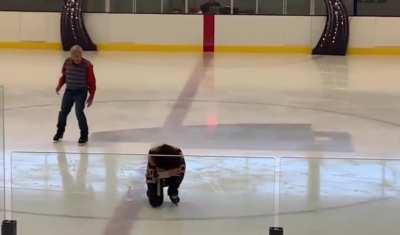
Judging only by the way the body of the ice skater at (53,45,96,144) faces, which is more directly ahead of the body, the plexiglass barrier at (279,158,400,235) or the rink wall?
the plexiglass barrier

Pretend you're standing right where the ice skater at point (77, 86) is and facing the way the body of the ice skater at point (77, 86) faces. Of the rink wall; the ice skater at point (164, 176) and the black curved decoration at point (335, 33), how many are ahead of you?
1

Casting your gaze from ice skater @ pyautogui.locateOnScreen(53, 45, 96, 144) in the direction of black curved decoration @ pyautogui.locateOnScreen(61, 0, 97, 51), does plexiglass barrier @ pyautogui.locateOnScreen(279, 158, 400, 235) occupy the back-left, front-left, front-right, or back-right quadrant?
back-right

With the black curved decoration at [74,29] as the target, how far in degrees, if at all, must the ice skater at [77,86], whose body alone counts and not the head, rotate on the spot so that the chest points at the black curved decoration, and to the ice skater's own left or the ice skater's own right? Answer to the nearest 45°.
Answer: approximately 180°

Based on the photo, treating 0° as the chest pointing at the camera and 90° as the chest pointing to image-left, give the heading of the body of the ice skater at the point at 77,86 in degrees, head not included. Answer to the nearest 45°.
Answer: approximately 0°

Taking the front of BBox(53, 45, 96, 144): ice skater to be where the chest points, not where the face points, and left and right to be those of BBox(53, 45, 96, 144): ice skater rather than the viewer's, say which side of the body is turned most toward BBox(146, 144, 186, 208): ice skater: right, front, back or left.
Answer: front

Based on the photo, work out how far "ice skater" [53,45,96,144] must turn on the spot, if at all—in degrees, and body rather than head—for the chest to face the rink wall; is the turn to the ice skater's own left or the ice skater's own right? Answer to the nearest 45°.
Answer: approximately 180°

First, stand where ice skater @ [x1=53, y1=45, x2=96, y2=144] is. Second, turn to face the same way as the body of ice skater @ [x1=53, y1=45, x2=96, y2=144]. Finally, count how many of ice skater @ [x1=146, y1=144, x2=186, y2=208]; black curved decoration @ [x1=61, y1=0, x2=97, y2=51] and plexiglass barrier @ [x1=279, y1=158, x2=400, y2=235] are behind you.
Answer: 1

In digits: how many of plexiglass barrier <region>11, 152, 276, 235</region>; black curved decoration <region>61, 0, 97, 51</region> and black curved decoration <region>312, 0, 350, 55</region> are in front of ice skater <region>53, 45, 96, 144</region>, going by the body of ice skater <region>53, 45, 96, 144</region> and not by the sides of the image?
1

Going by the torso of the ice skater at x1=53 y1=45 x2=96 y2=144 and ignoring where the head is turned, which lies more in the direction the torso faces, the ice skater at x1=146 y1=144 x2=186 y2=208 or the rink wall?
the ice skater

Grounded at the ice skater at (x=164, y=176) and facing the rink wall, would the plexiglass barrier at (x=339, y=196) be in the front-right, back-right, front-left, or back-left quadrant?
back-right

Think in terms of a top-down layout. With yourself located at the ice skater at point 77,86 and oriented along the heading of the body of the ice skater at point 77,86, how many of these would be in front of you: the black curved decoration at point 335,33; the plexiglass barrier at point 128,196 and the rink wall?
1

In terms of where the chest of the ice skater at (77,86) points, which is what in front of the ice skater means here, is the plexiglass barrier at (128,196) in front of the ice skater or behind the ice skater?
in front

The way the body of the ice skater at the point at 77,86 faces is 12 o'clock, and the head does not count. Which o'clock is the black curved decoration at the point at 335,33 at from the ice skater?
The black curved decoration is roughly at 7 o'clock from the ice skater.

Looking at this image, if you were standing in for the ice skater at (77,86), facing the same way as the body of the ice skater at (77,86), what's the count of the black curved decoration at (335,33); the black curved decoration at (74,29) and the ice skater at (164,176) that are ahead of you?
1
